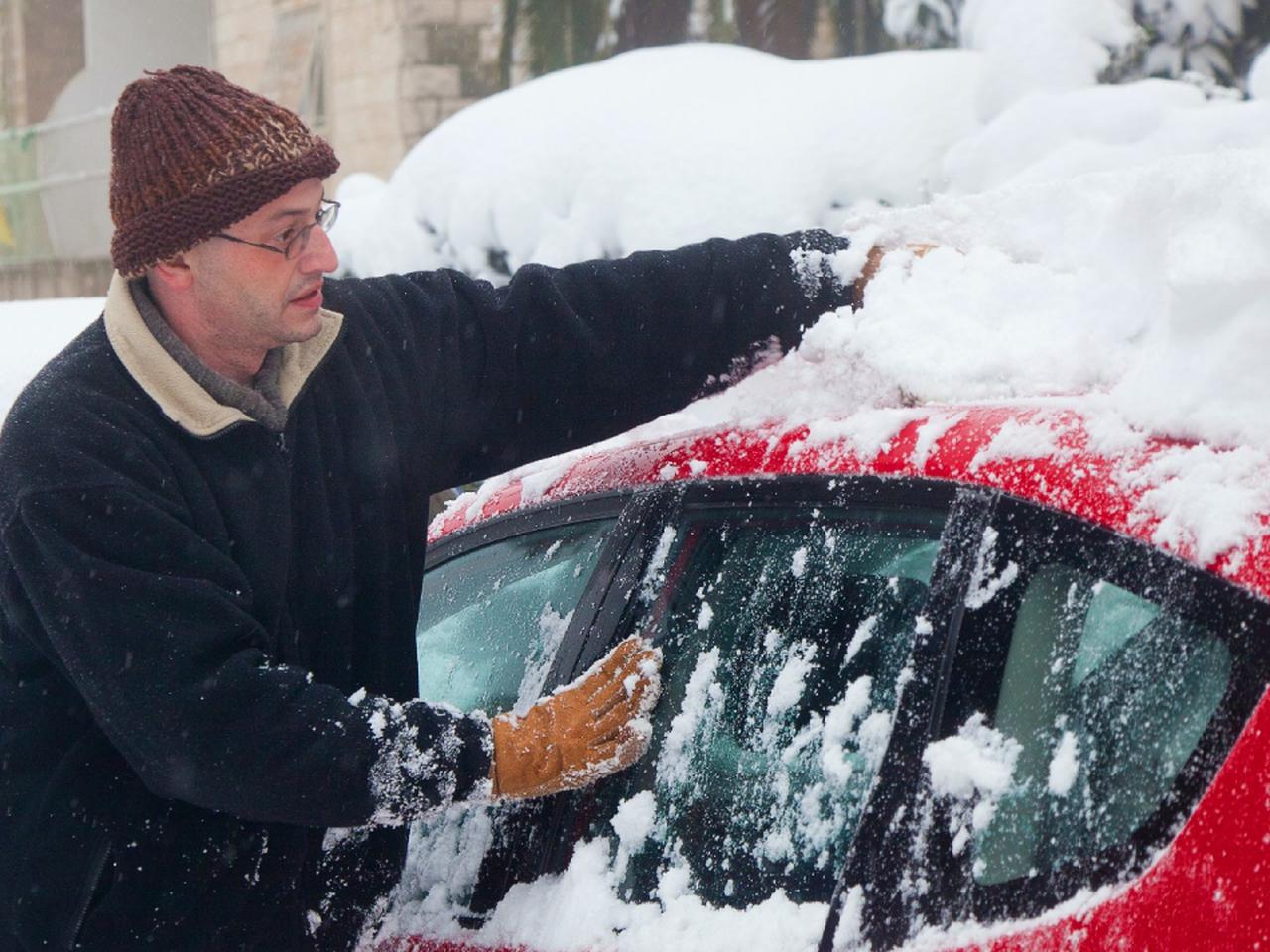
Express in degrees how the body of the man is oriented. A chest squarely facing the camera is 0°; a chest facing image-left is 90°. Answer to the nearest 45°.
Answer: approximately 315°

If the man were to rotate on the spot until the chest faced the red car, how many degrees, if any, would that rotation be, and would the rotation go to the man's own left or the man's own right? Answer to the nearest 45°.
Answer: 0° — they already face it

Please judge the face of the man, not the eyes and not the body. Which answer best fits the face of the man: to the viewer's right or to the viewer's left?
to the viewer's right

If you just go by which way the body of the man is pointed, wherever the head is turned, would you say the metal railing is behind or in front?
behind

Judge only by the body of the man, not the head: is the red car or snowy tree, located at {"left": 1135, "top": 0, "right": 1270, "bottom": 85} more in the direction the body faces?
the red car

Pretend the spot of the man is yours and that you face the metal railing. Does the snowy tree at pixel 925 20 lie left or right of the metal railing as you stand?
right

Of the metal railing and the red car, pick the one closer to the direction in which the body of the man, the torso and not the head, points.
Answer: the red car

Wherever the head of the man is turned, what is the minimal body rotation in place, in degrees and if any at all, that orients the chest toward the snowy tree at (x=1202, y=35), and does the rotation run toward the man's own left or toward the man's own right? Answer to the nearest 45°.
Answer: approximately 90° to the man's own left
